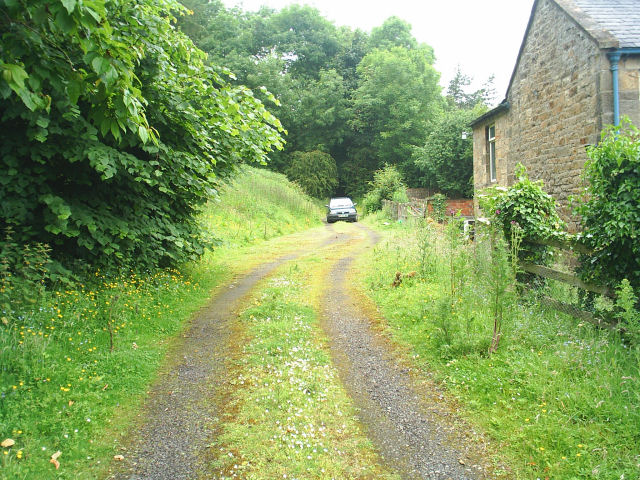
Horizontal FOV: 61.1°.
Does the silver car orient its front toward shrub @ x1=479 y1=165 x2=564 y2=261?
yes

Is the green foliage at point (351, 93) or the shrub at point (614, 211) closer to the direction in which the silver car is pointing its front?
the shrub

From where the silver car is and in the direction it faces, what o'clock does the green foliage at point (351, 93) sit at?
The green foliage is roughly at 6 o'clock from the silver car.

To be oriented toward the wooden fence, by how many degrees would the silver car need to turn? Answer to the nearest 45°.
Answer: approximately 45° to its left

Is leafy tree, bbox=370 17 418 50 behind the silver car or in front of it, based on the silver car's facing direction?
behind

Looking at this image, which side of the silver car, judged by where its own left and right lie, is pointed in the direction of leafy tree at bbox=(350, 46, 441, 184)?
back

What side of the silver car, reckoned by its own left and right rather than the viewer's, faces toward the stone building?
front

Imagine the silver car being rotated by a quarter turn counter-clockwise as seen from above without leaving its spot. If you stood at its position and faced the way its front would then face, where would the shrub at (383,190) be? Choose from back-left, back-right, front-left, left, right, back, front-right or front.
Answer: front-left

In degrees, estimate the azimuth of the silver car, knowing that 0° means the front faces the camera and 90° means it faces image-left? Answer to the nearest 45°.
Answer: approximately 0°

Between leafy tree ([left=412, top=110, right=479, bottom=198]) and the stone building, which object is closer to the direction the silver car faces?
the stone building

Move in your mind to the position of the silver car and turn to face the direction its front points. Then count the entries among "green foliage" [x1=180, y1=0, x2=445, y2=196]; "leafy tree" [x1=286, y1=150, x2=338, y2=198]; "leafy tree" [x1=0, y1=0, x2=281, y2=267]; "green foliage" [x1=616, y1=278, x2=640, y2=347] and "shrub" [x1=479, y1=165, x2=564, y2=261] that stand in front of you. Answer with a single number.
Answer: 3

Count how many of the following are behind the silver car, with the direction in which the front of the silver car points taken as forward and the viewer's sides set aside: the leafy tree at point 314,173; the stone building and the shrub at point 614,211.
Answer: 1

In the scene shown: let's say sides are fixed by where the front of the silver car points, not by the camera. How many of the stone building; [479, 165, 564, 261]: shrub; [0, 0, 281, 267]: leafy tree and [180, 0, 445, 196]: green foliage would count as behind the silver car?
1

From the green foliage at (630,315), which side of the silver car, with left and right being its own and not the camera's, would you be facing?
front

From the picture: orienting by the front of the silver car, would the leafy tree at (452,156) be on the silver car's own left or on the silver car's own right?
on the silver car's own left

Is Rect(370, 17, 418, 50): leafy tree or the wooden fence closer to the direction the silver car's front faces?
the wooden fence
